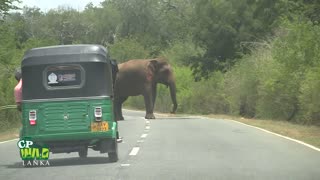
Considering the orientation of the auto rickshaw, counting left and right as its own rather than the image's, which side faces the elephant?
front

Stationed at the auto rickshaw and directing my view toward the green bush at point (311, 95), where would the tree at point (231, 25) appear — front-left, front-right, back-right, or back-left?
front-left

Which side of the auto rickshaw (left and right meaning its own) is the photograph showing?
back

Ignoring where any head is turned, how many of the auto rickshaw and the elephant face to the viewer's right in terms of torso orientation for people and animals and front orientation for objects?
1

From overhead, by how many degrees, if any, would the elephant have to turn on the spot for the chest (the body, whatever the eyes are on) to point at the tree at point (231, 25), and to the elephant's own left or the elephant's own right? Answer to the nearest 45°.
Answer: approximately 45° to the elephant's own left

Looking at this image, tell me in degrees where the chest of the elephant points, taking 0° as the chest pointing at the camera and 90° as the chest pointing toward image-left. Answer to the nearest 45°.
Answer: approximately 270°

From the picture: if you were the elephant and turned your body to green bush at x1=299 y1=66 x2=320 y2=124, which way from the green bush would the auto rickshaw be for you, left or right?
right

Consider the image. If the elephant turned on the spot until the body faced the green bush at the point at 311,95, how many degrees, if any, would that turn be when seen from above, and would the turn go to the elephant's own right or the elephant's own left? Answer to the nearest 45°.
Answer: approximately 45° to the elephant's own right

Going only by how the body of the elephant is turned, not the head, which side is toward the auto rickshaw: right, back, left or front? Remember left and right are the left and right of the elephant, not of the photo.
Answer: right

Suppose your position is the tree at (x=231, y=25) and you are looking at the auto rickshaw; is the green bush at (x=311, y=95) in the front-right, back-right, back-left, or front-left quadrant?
front-left

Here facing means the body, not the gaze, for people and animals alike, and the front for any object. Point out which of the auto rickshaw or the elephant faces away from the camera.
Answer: the auto rickshaw

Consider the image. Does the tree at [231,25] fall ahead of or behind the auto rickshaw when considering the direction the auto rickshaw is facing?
ahead

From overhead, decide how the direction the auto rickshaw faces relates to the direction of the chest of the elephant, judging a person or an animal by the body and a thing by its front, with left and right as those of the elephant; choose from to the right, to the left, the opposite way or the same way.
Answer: to the left
